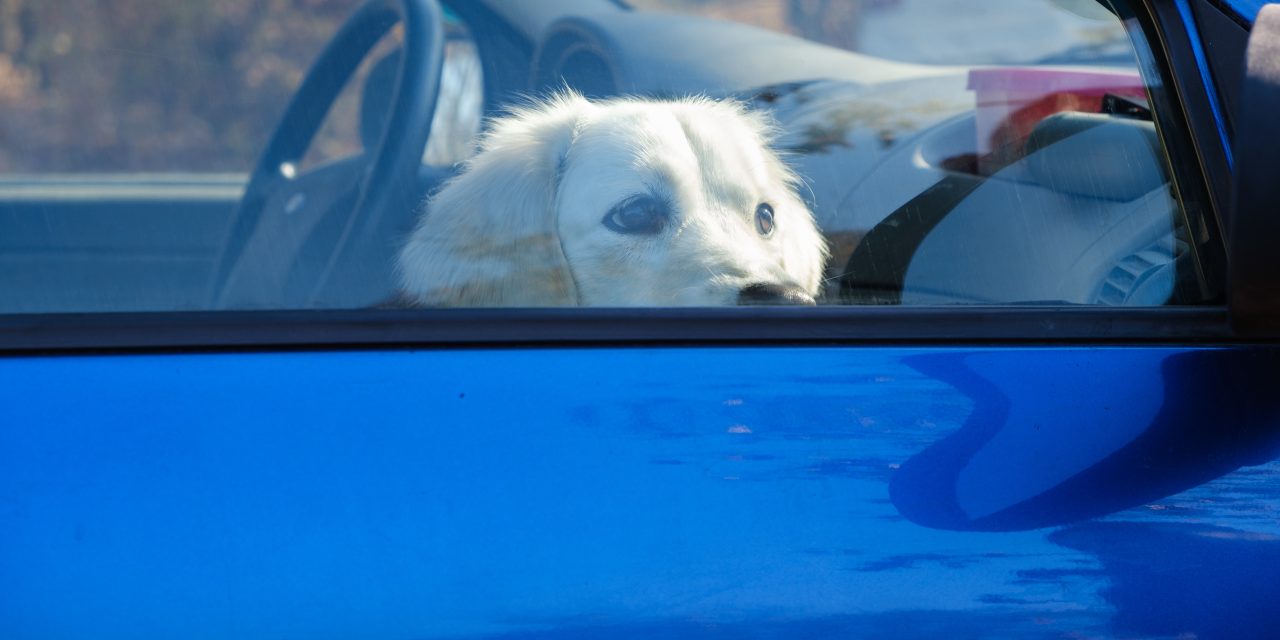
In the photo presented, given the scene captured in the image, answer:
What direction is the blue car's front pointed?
to the viewer's right
